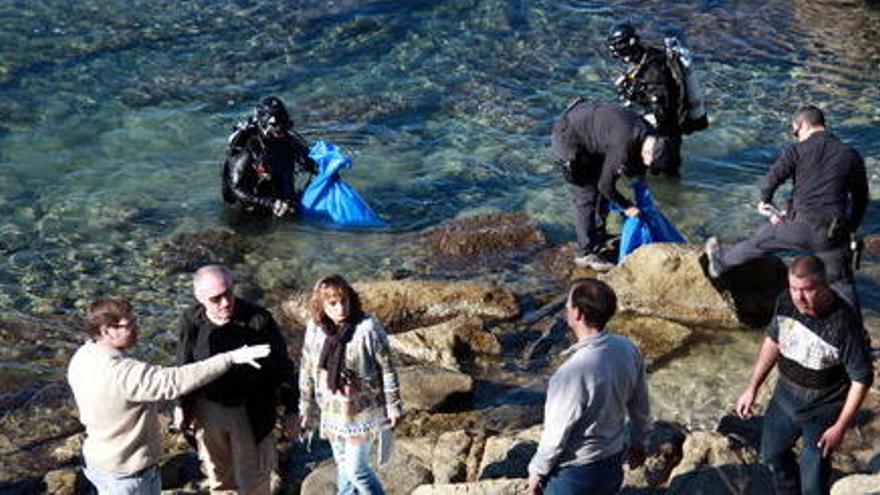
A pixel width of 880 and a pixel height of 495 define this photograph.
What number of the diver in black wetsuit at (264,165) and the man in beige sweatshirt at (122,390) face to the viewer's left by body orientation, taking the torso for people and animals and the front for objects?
0

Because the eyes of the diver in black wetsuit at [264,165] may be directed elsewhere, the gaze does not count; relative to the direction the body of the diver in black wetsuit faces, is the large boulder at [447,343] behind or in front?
in front

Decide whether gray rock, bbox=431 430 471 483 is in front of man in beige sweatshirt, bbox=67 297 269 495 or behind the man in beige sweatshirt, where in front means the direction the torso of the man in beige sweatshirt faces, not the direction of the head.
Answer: in front

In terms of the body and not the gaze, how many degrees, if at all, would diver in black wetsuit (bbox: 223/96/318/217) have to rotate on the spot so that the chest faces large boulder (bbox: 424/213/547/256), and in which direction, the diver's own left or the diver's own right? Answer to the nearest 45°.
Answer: approximately 45° to the diver's own left

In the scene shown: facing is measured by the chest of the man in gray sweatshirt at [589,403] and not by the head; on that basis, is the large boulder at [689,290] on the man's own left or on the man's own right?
on the man's own right

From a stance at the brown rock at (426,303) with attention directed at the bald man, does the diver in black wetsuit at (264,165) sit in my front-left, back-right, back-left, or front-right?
back-right

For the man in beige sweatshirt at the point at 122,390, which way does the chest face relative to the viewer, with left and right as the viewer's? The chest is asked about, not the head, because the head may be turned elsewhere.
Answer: facing away from the viewer and to the right of the viewer

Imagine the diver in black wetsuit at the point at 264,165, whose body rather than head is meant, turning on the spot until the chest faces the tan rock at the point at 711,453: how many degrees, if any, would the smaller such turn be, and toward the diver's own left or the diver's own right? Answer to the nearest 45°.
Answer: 0° — they already face it

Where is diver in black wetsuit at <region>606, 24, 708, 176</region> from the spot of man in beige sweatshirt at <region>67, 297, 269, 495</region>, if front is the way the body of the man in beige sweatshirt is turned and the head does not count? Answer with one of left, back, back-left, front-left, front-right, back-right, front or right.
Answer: front

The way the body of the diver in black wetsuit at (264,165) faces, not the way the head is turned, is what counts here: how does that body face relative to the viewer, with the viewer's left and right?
facing the viewer and to the right of the viewer

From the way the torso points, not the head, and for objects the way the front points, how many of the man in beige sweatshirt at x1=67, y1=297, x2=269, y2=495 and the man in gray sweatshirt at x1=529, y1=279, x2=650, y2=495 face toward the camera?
0

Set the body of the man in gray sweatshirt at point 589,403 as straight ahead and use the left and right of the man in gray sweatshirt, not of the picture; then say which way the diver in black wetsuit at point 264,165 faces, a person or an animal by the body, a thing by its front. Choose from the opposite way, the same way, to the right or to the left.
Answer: the opposite way

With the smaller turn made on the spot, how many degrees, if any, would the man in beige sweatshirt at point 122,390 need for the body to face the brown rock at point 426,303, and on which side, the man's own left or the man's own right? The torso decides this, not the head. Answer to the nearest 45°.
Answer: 0° — they already face it

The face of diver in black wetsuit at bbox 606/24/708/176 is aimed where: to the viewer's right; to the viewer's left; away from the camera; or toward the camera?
to the viewer's left

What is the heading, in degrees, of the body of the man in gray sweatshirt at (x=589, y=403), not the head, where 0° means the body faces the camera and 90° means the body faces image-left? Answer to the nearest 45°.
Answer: approximately 135°

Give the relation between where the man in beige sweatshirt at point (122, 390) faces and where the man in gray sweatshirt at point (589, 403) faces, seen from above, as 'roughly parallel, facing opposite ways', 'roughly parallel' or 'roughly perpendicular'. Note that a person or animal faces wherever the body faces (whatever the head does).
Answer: roughly perpendicular

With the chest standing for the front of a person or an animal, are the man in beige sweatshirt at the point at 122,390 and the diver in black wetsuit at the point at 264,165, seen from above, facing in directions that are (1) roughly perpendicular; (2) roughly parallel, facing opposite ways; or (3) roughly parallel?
roughly perpendicular
